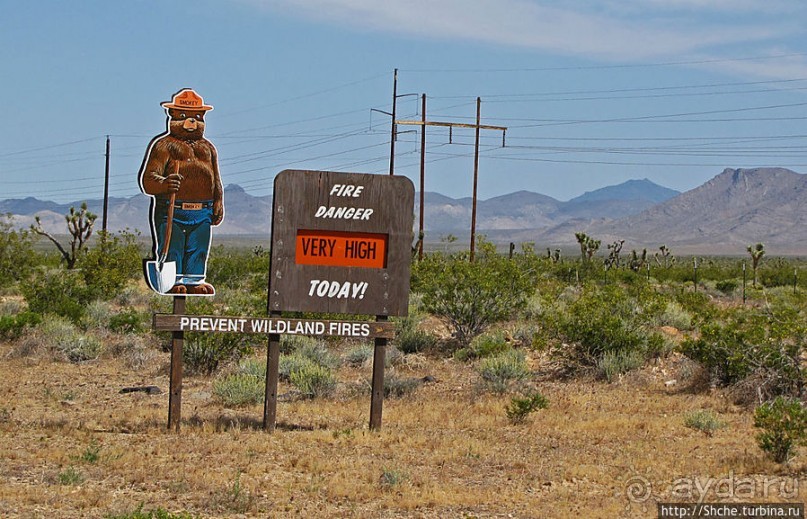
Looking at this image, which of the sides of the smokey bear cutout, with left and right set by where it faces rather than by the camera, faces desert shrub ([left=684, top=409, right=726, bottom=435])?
left

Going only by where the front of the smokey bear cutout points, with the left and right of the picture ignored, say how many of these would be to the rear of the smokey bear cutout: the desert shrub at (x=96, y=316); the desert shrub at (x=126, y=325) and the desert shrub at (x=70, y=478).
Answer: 2

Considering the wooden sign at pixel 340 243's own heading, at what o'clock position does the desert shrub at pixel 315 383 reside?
The desert shrub is roughly at 6 o'clock from the wooden sign.

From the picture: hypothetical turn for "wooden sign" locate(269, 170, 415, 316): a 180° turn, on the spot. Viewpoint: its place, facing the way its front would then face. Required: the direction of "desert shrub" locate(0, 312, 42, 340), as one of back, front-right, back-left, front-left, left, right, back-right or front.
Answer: front-left

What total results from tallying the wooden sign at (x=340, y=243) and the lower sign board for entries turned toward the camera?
2

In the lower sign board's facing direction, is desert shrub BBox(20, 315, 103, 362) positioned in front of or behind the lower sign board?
behind

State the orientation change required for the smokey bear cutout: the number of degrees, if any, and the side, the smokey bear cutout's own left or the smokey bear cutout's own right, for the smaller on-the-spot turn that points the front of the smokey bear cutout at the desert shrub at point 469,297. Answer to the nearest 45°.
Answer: approximately 135° to the smokey bear cutout's own left

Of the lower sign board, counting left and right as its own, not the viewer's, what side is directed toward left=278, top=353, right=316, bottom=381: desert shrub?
back

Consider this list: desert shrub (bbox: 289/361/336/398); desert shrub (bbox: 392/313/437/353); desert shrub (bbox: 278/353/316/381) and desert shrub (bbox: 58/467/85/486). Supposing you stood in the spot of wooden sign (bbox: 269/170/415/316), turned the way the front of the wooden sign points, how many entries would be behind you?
3

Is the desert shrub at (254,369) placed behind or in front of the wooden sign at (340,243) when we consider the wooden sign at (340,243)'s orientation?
behind
